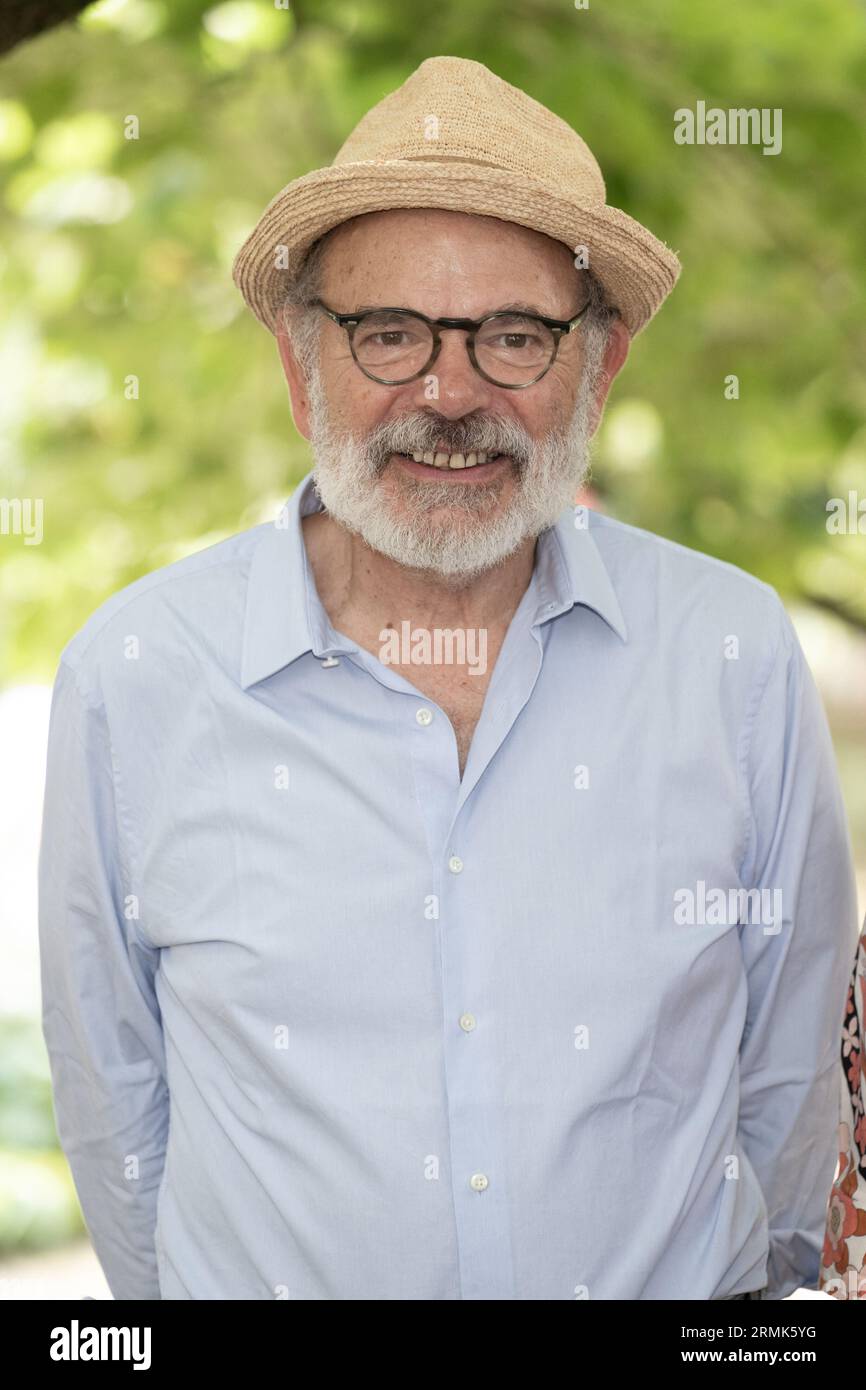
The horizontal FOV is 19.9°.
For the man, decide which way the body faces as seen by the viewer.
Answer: toward the camera

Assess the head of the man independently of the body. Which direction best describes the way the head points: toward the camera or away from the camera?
toward the camera
